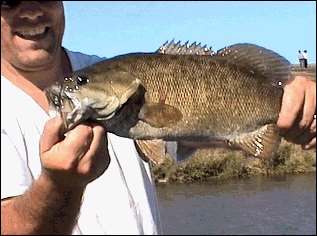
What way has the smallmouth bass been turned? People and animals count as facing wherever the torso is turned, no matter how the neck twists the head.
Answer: to the viewer's left

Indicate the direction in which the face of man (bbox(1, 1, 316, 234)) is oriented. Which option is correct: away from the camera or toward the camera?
toward the camera
